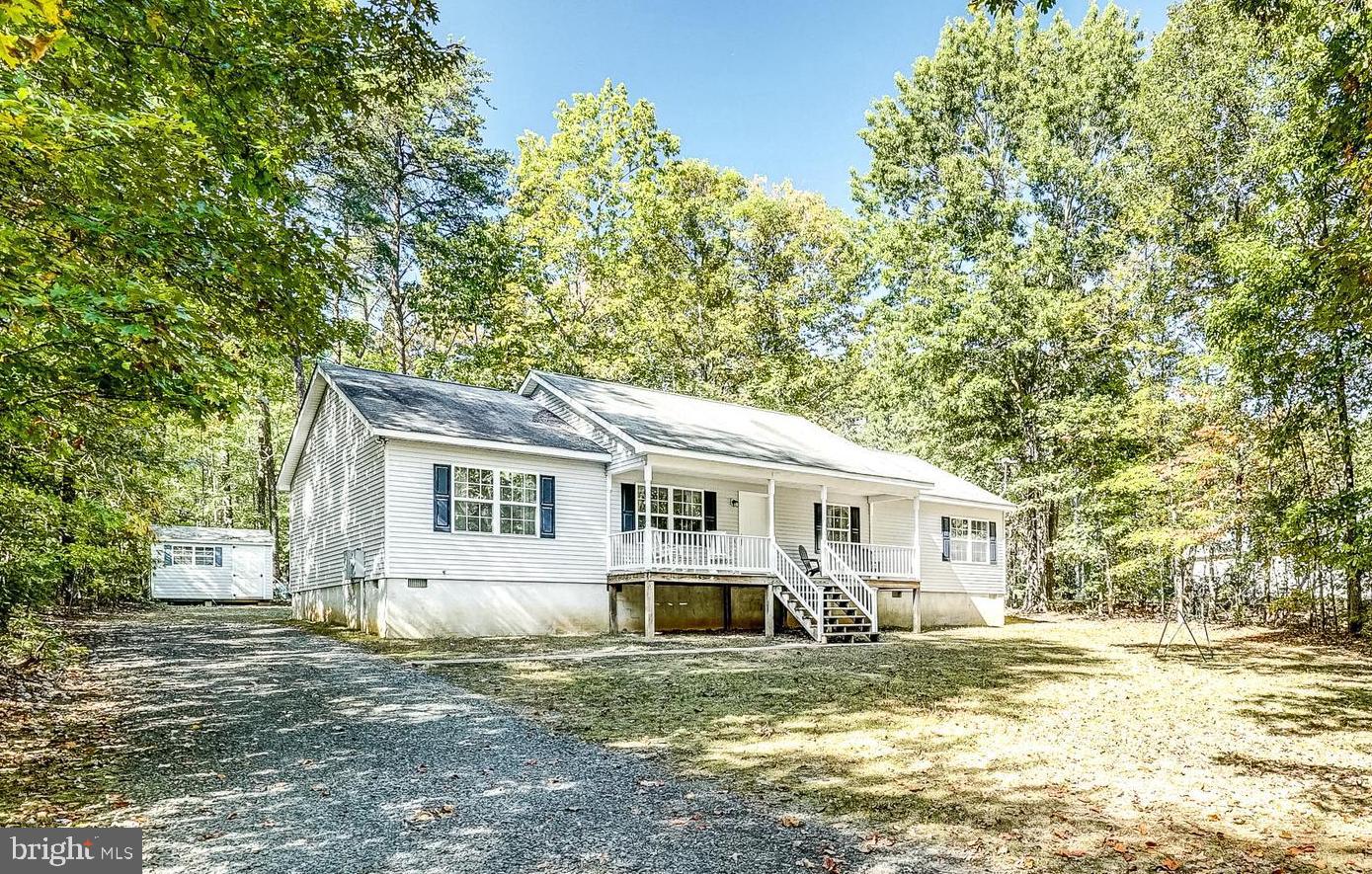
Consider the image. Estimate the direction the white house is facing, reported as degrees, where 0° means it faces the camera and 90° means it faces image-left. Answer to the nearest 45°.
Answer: approximately 315°

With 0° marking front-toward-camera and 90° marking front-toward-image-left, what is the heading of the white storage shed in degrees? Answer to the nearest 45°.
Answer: approximately 0°

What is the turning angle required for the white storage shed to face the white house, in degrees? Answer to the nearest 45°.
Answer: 0° — it already faces it

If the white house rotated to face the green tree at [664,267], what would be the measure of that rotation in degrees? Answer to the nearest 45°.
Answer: approximately 135° to its left
